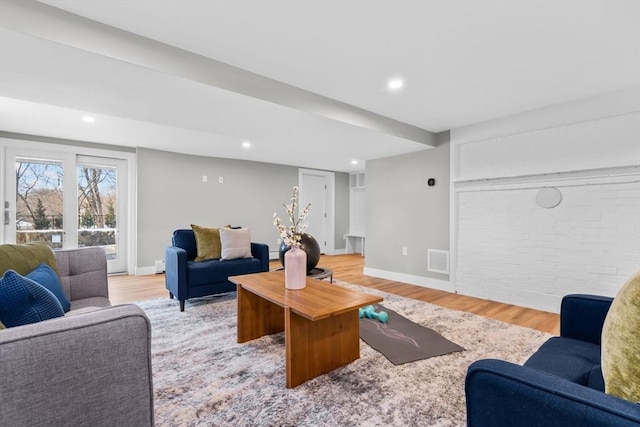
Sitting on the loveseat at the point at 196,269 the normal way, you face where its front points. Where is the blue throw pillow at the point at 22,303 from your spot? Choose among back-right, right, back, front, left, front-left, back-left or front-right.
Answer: front-right

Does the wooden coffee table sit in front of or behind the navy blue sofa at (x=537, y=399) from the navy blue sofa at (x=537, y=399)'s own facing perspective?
in front

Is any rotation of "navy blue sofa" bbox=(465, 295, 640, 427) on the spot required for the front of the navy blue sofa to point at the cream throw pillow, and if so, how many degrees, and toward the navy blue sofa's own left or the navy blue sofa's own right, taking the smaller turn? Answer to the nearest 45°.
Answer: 0° — it already faces it

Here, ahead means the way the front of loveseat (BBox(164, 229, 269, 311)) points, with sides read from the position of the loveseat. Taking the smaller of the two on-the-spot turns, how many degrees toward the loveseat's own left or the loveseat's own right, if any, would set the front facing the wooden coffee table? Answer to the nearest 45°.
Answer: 0° — it already faces it

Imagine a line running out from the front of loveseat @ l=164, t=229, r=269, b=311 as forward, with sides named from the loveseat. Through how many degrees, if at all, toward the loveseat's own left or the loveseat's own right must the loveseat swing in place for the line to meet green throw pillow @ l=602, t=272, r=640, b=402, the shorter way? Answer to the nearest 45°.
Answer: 0° — it already faces it

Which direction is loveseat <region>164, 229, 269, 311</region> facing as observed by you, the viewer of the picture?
facing the viewer and to the right of the viewer

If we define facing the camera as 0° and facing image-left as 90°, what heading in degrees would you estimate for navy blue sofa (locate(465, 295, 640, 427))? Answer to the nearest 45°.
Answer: approximately 135°
